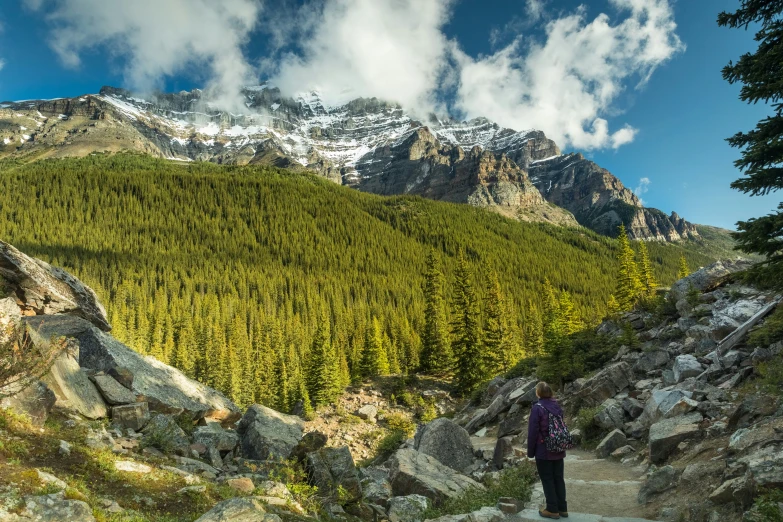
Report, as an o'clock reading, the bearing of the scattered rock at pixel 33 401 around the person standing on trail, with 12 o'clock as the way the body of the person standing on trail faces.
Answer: The scattered rock is roughly at 10 o'clock from the person standing on trail.

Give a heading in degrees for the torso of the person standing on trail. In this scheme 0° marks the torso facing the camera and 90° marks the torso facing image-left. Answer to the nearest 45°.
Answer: approximately 135°

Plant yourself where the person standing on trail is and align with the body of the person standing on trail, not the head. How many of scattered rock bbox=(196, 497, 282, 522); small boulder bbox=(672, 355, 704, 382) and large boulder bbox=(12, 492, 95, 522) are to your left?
2

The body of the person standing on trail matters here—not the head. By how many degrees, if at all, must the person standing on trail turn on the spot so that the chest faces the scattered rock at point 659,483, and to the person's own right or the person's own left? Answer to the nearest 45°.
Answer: approximately 90° to the person's own right

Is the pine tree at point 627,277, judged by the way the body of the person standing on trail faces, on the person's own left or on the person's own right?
on the person's own right
